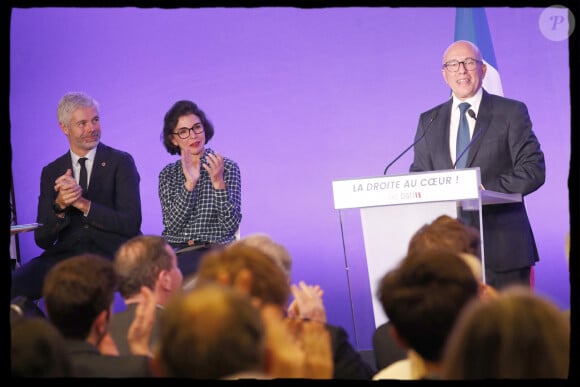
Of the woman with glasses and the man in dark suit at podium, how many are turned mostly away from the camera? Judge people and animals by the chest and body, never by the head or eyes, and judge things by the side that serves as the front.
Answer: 0

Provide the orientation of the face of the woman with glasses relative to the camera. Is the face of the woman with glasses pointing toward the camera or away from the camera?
toward the camera

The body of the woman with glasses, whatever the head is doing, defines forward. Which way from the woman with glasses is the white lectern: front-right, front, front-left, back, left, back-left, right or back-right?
front-left

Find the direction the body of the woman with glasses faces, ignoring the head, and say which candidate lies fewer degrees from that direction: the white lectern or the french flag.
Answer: the white lectern

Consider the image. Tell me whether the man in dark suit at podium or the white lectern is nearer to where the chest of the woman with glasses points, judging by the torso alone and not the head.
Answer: the white lectern

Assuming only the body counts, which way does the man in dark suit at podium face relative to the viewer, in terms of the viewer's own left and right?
facing the viewer and to the left of the viewer

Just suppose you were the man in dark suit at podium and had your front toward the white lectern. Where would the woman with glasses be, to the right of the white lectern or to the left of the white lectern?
right

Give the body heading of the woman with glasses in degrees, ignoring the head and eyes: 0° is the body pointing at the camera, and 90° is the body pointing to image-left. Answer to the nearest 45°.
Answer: approximately 0°

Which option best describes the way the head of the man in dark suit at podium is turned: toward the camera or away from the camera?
toward the camera

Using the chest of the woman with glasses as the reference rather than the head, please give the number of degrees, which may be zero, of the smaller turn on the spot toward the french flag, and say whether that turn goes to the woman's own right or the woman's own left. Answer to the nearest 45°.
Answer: approximately 90° to the woman's own left
